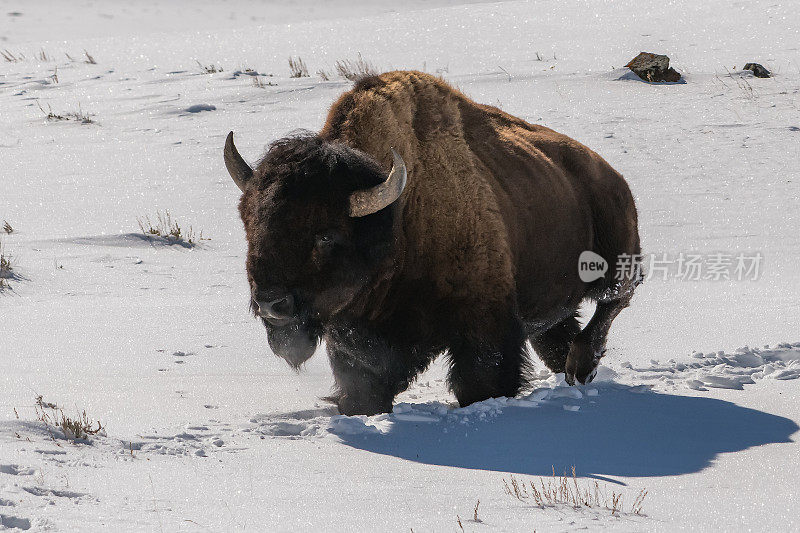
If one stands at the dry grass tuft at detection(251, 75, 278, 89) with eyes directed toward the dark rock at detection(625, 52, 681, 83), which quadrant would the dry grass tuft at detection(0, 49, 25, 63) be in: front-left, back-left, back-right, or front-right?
back-left

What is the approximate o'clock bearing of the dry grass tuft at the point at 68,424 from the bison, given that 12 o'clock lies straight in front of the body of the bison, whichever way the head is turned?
The dry grass tuft is roughly at 12 o'clock from the bison.

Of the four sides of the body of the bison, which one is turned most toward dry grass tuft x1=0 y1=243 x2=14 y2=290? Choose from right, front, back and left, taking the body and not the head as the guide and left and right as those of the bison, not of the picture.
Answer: right

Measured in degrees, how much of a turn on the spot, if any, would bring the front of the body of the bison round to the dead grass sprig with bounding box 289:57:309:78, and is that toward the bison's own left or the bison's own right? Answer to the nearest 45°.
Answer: approximately 135° to the bison's own right

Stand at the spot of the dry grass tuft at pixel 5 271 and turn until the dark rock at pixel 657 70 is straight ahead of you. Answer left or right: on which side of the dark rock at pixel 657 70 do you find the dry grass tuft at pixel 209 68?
left

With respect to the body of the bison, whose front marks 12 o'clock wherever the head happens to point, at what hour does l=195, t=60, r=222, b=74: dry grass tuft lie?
The dry grass tuft is roughly at 4 o'clock from the bison.

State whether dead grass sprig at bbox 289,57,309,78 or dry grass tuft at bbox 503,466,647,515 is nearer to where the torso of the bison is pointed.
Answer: the dry grass tuft

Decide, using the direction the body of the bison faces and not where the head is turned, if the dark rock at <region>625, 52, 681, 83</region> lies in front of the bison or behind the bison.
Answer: behind

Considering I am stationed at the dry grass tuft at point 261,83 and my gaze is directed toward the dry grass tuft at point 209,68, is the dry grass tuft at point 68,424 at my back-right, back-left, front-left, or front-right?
back-left

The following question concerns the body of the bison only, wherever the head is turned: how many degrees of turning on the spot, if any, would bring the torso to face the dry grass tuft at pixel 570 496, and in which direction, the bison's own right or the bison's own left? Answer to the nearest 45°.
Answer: approximately 45° to the bison's own left

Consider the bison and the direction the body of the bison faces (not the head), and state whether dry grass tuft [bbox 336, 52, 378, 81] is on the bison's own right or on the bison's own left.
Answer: on the bison's own right

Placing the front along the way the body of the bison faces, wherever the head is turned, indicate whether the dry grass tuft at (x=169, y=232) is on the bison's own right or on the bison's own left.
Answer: on the bison's own right

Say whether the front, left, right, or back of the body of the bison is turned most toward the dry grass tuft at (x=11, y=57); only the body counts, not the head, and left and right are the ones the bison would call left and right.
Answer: right

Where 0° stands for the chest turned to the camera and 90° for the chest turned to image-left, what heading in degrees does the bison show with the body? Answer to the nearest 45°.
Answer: approximately 45°
